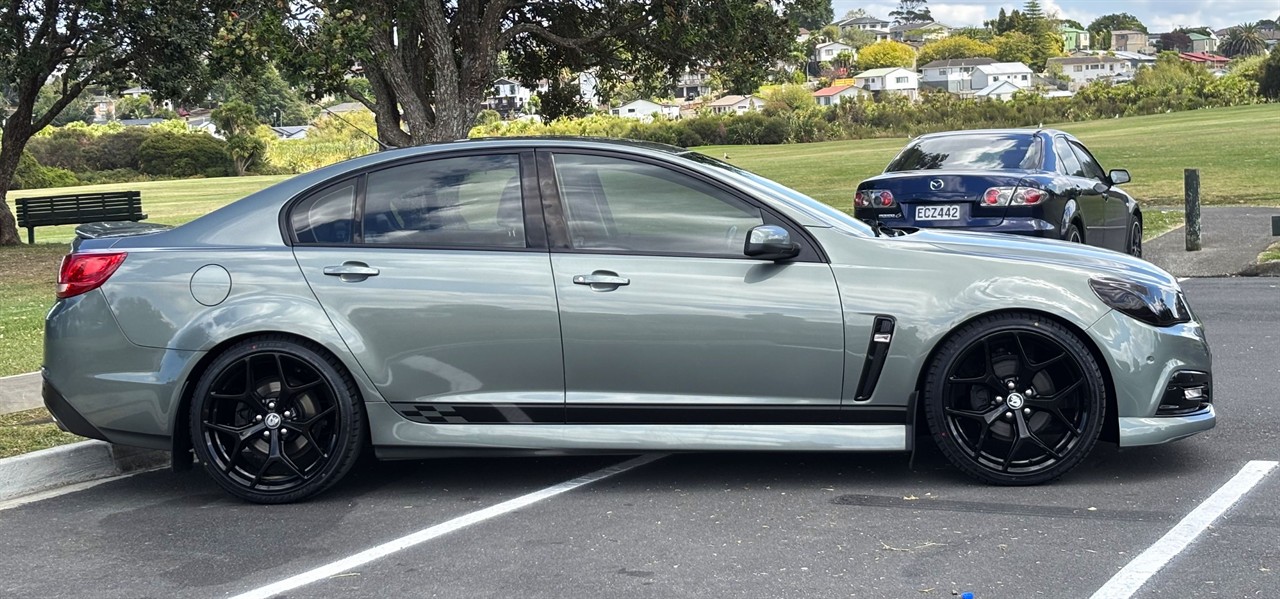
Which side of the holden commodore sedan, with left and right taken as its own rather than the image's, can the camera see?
right

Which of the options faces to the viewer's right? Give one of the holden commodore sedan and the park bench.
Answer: the holden commodore sedan

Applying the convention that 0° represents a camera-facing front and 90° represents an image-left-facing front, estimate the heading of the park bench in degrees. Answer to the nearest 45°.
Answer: approximately 180°

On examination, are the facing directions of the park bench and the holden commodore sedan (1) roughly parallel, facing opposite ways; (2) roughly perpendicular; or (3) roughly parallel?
roughly perpendicular

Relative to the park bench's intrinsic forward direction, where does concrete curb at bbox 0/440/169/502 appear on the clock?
The concrete curb is roughly at 6 o'clock from the park bench.

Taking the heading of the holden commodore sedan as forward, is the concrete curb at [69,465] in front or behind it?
behind

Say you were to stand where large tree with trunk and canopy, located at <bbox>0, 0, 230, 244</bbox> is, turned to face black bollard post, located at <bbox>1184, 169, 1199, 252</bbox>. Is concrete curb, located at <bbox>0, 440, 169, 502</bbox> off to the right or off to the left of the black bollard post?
right

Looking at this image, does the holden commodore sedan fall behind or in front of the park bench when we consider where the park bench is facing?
behind

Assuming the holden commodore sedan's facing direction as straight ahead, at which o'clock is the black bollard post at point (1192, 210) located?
The black bollard post is roughly at 10 o'clock from the holden commodore sedan.

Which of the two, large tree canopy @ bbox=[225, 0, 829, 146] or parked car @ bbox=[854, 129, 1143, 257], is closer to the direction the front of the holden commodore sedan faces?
the parked car

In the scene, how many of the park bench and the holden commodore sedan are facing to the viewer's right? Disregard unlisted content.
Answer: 1
